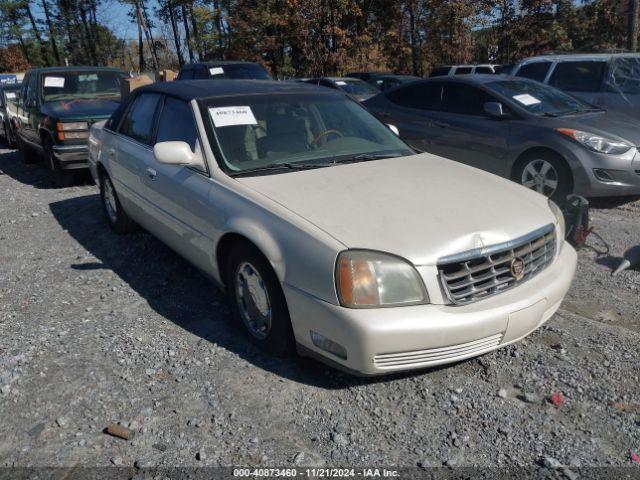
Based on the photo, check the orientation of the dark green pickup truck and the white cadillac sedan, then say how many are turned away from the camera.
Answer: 0

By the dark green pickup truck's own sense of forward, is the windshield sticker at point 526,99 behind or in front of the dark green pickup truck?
in front

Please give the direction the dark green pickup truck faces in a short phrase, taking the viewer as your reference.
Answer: facing the viewer and to the right of the viewer

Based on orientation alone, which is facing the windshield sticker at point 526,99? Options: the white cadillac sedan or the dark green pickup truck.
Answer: the dark green pickup truck

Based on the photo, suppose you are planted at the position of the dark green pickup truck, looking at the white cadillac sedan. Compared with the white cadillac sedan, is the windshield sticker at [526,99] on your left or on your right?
left

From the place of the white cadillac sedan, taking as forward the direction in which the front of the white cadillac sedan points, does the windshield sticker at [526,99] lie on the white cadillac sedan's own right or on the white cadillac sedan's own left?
on the white cadillac sedan's own left

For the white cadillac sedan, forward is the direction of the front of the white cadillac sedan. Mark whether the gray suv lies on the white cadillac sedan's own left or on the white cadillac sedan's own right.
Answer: on the white cadillac sedan's own left

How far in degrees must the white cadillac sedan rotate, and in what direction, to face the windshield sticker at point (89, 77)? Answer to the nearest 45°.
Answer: approximately 180°

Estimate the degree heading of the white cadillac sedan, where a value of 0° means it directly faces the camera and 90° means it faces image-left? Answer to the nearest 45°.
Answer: approximately 315°
